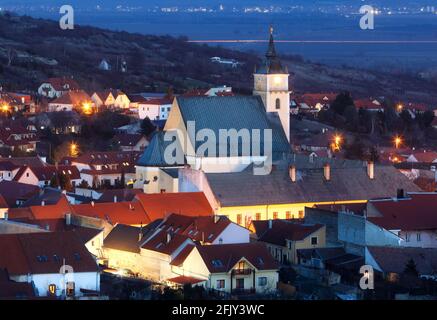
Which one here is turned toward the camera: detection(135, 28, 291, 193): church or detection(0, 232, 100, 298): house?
the house

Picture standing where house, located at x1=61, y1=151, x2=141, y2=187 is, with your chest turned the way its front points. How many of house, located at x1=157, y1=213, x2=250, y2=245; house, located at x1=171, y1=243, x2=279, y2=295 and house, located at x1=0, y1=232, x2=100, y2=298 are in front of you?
3

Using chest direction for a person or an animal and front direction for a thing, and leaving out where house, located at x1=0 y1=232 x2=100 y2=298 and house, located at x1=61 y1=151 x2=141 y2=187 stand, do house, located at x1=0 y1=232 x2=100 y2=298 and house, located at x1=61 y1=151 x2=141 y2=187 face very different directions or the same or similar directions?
same or similar directions

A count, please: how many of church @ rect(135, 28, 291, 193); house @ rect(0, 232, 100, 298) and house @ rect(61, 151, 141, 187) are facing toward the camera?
2

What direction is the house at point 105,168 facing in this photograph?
toward the camera

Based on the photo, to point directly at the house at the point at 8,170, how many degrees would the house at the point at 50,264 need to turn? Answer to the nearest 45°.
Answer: approximately 180°

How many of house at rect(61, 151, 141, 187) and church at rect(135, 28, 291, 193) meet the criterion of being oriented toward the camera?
1

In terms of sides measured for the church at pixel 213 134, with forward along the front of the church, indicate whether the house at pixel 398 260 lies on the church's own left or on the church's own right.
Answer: on the church's own right

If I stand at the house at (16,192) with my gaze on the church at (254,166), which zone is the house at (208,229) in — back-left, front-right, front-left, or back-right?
front-right

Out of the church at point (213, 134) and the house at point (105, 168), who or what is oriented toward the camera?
the house

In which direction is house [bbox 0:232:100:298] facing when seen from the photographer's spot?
facing the viewer

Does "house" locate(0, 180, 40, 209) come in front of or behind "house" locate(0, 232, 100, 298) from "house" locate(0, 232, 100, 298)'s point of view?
behind
